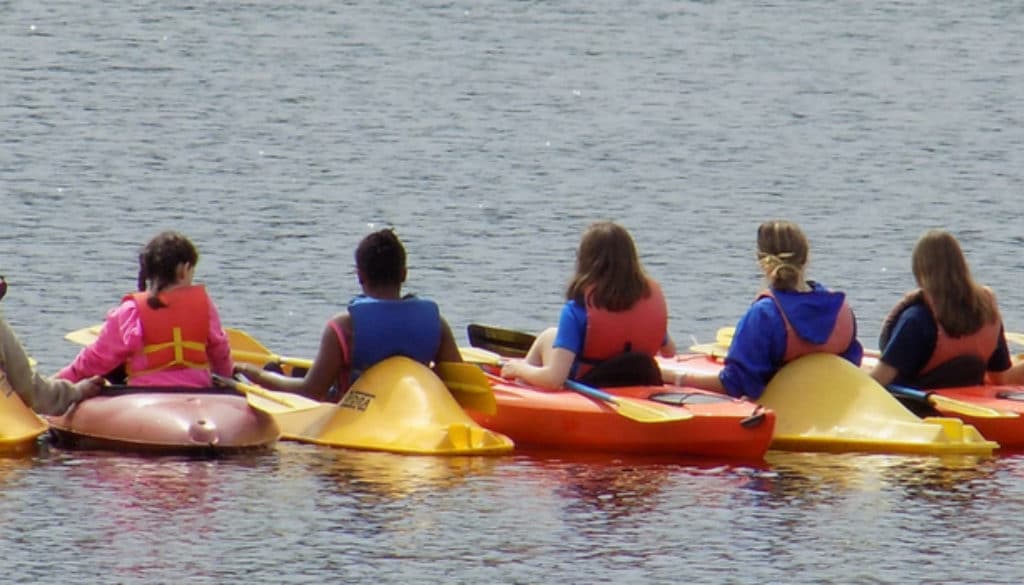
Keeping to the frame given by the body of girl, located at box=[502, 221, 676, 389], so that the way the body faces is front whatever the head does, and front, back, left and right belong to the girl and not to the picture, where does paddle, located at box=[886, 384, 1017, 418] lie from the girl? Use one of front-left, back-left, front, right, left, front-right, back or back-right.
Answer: back-right

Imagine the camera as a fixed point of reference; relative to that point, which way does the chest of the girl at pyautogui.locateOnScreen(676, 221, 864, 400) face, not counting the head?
away from the camera

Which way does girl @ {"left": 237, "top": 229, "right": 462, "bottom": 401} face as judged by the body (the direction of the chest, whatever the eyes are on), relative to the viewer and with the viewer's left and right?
facing away from the viewer

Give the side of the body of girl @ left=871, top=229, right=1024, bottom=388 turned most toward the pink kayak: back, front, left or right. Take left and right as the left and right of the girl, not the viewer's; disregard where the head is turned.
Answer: left

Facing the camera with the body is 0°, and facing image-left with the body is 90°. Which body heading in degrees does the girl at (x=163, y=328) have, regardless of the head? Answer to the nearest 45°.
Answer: approximately 180°

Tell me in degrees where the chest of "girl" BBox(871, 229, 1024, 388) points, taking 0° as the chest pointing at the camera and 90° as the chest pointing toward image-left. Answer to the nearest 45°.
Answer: approximately 135°

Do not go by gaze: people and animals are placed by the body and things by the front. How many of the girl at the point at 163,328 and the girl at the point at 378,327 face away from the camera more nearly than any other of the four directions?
2

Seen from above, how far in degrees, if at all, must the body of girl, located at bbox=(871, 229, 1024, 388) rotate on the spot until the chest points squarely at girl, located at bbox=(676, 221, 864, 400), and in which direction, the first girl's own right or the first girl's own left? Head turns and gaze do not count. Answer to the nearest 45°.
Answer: approximately 90° to the first girl's own left

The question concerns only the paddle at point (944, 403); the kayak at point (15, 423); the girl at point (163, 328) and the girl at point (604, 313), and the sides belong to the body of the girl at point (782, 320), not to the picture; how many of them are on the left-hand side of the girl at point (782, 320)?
3

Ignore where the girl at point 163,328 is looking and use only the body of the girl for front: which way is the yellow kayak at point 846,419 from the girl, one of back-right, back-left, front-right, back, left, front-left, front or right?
right

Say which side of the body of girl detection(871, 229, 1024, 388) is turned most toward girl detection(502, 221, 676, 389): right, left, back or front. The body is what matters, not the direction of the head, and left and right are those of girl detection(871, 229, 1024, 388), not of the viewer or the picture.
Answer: left

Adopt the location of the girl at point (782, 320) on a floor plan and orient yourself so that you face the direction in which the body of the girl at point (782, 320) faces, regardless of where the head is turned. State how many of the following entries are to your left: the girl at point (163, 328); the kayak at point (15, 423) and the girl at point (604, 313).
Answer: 3

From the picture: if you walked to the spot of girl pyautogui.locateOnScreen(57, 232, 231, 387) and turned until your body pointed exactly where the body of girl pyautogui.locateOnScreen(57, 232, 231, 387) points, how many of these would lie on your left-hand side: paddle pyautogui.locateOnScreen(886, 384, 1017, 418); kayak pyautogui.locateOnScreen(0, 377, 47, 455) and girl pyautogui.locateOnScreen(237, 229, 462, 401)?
1

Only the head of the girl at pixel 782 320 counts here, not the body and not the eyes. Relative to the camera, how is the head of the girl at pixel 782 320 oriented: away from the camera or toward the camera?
away from the camera

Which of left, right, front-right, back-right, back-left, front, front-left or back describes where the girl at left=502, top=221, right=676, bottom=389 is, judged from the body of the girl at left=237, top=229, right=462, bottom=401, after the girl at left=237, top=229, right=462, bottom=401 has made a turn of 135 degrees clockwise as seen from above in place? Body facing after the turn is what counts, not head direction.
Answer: front-left

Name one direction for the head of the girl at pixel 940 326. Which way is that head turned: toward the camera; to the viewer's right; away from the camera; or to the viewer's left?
away from the camera
